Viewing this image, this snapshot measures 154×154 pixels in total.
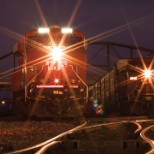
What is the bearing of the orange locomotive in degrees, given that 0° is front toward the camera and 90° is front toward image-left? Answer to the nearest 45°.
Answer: approximately 0°

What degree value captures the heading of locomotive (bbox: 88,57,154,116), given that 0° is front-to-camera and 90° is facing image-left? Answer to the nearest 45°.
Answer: approximately 315°

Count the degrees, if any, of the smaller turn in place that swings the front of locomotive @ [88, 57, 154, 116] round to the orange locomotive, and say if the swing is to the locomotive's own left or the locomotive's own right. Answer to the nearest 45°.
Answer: approximately 90° to the locomotive's own right

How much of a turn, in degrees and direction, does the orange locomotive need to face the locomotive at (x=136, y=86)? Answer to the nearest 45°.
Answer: approximately 135° to its left
